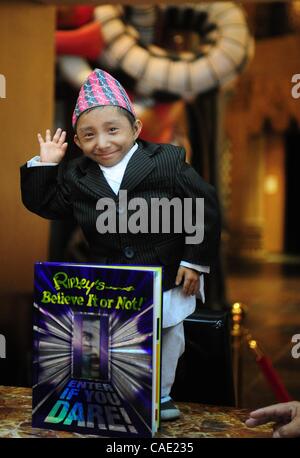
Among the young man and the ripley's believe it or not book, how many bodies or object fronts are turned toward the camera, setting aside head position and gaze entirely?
2

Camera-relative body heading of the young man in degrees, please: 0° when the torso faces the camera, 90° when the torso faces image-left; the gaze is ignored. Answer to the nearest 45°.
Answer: approximately 0°

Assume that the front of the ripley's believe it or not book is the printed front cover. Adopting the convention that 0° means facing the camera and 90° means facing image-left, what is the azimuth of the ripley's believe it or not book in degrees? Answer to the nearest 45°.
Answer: approximately 0°
